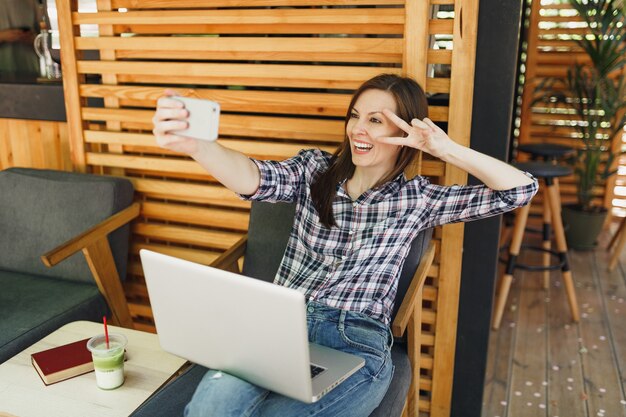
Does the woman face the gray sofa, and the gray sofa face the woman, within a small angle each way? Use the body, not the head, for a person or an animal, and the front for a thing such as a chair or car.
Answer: no

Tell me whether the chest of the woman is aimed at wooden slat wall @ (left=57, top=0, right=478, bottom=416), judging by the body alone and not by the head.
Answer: no

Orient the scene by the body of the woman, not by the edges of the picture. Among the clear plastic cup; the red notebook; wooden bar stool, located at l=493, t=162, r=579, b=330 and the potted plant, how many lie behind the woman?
2

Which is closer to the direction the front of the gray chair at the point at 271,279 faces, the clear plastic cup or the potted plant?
the clear plastic cup

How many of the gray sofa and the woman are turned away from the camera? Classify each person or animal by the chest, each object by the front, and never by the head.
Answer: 0

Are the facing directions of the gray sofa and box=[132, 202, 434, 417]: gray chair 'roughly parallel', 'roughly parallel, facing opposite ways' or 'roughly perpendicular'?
roughly parallel

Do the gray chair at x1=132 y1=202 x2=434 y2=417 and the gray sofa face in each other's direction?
no

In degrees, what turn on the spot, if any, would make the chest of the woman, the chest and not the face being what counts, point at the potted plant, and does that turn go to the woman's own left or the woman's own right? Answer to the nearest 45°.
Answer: approximately 180°

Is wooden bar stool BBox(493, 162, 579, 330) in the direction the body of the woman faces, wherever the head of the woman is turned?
no

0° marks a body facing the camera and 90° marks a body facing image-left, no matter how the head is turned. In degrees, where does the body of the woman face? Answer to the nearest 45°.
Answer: approximately 45°

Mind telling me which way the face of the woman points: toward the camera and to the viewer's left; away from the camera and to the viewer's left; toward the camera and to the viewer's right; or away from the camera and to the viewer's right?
toward the camera and to the viewer's left

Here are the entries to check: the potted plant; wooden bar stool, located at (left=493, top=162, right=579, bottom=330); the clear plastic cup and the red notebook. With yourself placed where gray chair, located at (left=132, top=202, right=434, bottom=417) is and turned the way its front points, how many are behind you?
2

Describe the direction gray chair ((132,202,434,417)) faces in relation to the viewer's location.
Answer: facing the viewer and to the left of the viewer
